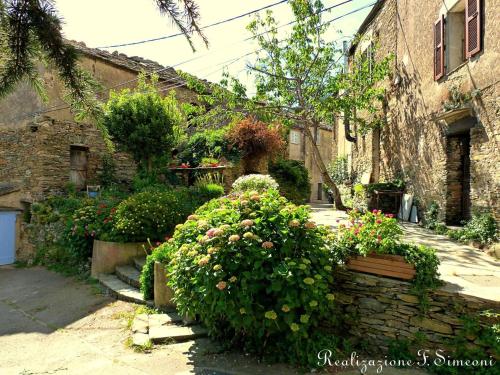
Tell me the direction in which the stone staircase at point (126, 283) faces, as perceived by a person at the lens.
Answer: facing the viewer and to the left of the viewer

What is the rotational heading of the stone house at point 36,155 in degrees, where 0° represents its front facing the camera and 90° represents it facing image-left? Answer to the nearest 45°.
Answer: approximately 315°

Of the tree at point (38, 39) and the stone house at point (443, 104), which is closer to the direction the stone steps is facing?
the tree

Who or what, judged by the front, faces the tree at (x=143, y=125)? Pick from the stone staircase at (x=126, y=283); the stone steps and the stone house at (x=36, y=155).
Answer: the stone house

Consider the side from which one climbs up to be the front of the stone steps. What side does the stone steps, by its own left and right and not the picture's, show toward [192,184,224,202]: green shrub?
back

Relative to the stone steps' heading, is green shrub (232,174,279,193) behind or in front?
behind

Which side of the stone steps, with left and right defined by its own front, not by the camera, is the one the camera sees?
front

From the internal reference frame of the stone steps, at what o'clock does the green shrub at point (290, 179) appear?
The green shrub is roughly at 7 o'clock from the stone steps.

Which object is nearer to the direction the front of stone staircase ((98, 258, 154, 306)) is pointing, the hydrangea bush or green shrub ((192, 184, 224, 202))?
the hydrangea bush

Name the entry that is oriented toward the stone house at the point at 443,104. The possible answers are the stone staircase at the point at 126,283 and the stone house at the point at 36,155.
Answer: the stone house at the point at 36,155

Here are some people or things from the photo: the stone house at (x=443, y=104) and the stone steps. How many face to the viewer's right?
0

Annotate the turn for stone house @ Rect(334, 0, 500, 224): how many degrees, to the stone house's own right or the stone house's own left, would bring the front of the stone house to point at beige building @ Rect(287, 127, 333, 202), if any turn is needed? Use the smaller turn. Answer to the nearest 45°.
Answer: approximately 90° to the stone house's own right

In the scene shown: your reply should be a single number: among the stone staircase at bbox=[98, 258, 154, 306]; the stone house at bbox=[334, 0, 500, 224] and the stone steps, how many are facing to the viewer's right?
0

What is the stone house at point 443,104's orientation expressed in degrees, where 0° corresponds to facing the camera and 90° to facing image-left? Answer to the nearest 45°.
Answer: approximately 45°

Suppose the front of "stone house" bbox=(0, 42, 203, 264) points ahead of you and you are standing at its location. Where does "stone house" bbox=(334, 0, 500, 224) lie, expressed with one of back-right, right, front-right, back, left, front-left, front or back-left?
front

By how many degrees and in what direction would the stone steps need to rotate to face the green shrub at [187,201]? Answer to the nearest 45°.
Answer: approximately 180°

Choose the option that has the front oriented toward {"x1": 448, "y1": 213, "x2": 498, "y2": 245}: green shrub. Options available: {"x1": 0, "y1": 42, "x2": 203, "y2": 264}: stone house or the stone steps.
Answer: the stone house

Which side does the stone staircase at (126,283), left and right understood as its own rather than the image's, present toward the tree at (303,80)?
back
